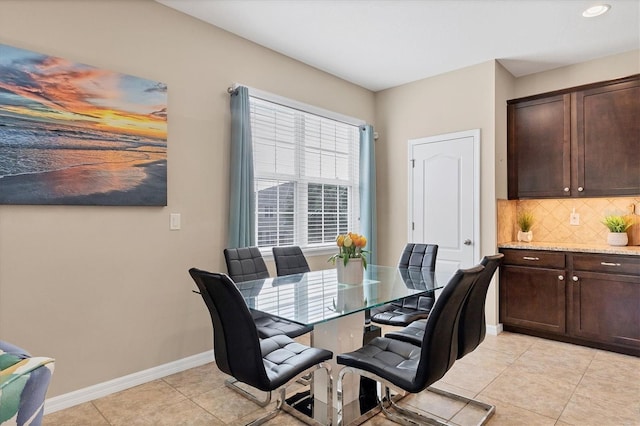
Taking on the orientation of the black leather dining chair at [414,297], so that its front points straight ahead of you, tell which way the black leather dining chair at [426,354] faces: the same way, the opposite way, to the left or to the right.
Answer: to the right

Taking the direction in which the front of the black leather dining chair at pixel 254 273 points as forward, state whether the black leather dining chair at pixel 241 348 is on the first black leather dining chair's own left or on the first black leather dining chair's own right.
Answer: on the first black leather dining chair's own right

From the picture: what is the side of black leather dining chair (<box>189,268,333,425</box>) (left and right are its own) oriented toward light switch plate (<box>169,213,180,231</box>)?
left

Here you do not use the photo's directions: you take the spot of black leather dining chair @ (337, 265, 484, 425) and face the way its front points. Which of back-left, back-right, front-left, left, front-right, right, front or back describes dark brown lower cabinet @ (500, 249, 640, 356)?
right

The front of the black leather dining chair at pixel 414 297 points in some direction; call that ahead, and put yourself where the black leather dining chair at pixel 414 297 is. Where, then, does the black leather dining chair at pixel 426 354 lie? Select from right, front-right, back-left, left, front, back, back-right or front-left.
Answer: front-left

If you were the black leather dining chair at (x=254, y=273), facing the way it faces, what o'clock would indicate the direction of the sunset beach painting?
The sunset beach painting is roughly at 4 o'clock from the black leather dining chair.

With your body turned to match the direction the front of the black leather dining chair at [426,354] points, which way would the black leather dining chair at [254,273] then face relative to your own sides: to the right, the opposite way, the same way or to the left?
the opposite way

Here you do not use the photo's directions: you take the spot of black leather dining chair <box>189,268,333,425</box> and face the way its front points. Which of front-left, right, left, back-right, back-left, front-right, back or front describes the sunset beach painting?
left

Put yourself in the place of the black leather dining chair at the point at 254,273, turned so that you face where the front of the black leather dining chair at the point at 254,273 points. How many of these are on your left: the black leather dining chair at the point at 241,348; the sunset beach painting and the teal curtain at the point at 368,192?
1

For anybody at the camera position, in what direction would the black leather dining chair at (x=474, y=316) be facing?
facing away from the viewer and to the left of the viewer

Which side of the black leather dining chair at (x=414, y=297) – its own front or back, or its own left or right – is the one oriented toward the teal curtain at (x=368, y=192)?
right

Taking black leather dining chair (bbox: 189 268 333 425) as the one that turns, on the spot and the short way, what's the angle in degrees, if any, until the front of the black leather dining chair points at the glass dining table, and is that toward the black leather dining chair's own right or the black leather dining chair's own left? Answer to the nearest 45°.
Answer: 0° — it already faces it

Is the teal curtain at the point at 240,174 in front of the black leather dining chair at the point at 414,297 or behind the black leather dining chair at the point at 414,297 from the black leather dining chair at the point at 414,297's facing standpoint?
in front

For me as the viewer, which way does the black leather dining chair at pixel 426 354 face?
facing away from the viewer and to the left of the viewer

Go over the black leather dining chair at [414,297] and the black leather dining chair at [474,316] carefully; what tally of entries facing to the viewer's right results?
0

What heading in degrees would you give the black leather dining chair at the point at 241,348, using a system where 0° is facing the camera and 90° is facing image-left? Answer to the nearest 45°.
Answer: approximately 225°
